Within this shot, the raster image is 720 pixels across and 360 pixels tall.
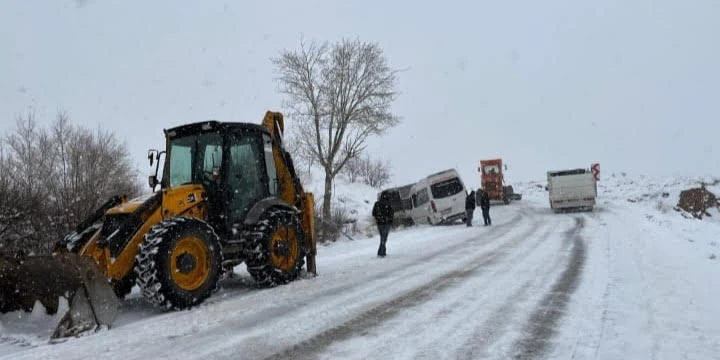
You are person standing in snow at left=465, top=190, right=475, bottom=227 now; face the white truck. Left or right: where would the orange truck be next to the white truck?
left

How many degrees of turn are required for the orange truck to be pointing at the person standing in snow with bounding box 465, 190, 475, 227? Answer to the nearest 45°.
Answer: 0° — it already faces them

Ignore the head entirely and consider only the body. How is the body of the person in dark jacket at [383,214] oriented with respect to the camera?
away from the camera

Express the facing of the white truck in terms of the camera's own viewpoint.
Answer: facing away from the viewer

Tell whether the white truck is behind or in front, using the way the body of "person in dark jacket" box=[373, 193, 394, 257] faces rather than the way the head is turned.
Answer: in front

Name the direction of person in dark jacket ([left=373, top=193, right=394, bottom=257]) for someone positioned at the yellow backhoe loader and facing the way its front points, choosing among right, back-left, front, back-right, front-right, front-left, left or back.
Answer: back
